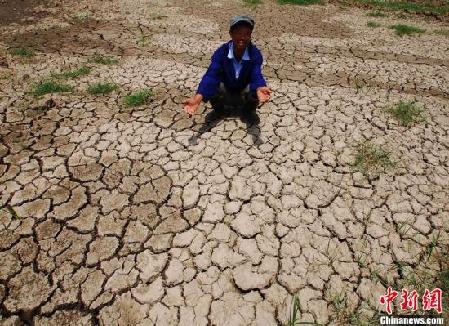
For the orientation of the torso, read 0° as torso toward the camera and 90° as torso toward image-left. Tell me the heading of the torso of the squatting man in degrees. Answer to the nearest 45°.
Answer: approximately 0°

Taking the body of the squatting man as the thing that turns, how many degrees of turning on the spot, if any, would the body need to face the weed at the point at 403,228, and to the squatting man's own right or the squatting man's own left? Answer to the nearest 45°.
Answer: approximately 45° to the squatting man's own left

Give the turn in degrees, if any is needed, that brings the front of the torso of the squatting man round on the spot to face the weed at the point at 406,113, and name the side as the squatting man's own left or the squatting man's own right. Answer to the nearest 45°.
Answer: approximately 90° to the squatting man's own left

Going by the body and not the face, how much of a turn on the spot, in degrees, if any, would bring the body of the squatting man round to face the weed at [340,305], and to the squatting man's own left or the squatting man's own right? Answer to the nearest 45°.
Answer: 0° — they already face it
